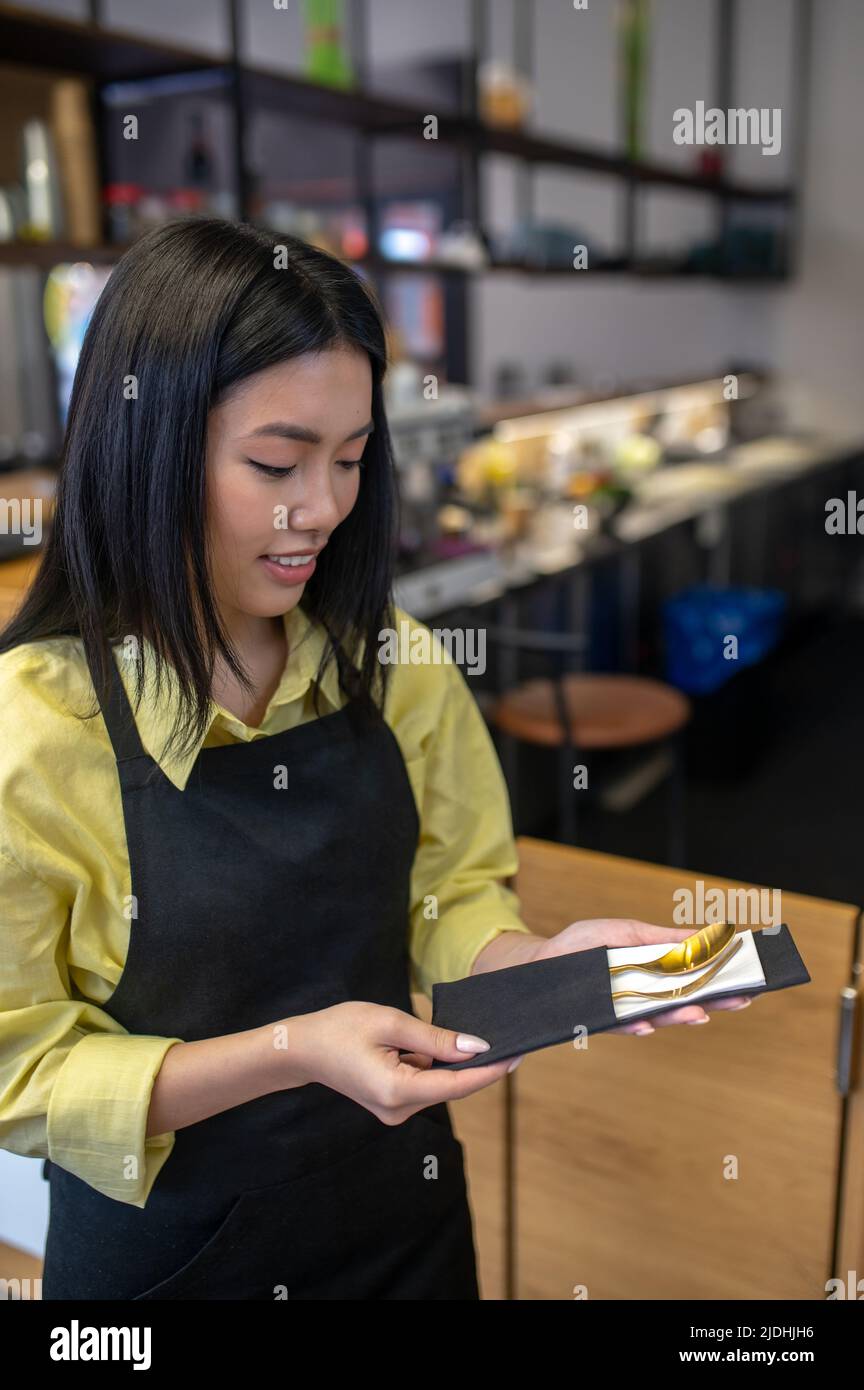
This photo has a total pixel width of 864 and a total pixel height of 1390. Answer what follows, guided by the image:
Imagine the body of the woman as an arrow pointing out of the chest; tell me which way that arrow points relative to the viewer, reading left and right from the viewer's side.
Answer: facing the viewer and to the right of the viewer

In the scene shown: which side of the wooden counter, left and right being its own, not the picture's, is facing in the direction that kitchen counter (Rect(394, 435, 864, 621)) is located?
back

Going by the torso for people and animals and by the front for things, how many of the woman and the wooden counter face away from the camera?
0

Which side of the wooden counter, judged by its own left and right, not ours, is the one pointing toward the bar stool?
back

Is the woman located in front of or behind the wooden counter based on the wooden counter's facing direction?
in front

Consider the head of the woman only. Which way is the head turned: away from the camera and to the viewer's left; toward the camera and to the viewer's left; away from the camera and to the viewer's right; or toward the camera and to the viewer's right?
toward the camera and to the viewer's right

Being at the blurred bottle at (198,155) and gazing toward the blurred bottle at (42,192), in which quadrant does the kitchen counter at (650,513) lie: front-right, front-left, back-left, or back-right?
back-left

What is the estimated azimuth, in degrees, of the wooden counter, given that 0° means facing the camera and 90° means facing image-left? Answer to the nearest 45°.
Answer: approximately 0°

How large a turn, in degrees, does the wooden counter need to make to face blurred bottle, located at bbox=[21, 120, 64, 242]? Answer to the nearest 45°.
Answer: approximately 135° to its right

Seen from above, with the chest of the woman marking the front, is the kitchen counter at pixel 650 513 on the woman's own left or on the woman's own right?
on the woman's own left
